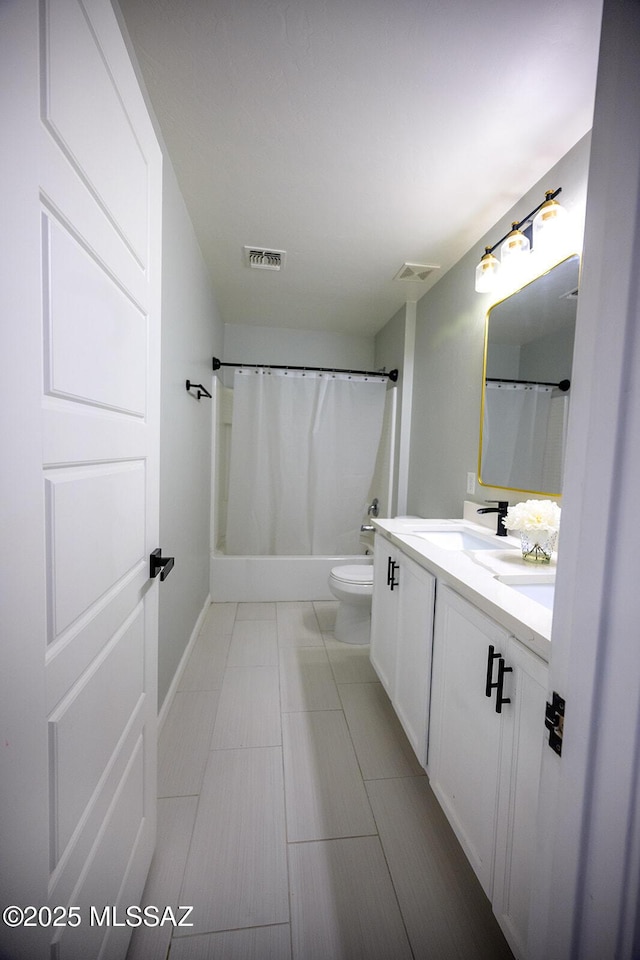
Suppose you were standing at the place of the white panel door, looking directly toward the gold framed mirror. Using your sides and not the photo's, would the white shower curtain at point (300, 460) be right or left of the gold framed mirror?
left

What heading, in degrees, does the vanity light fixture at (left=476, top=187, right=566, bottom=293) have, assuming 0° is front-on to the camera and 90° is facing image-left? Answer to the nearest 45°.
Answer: approximately 45°

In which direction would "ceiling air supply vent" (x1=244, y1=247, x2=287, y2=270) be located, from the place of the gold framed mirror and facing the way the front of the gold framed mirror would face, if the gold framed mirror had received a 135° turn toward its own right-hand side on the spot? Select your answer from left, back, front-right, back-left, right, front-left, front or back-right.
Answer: left

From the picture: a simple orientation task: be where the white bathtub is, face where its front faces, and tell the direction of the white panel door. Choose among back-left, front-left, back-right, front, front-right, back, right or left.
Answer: front

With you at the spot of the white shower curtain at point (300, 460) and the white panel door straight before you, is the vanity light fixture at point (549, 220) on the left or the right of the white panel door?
left

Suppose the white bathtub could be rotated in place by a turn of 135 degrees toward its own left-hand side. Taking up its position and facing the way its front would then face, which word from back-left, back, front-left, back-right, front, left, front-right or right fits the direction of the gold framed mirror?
right

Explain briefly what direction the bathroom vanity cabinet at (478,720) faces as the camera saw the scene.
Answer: facing the viewer and to the left of the viewer

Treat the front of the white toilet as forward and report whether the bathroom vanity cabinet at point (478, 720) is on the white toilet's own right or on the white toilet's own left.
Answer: on the white toilet's own left

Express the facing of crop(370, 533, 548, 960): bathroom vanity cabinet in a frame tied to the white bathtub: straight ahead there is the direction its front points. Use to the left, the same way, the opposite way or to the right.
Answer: to the right

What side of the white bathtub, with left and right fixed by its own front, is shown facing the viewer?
front
